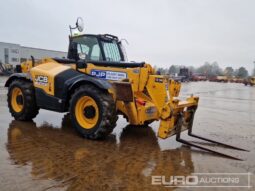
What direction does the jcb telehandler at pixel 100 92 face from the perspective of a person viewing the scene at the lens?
facing the viewer and to the right of the viewer
